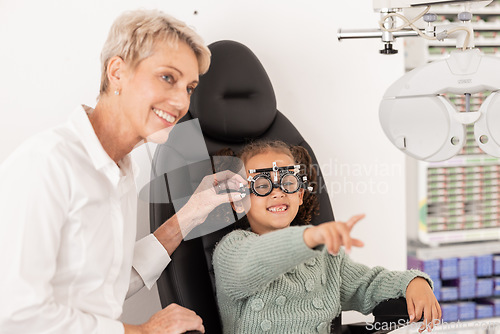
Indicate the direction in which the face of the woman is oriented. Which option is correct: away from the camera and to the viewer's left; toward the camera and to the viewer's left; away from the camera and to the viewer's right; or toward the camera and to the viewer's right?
toward the camera and to the viewer's right

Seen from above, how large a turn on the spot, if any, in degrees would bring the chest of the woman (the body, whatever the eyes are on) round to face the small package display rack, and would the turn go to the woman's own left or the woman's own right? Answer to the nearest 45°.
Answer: approximately 90° to the woman's own left

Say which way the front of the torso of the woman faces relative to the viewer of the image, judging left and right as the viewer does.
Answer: facing the viewer and to the right of the viewer
